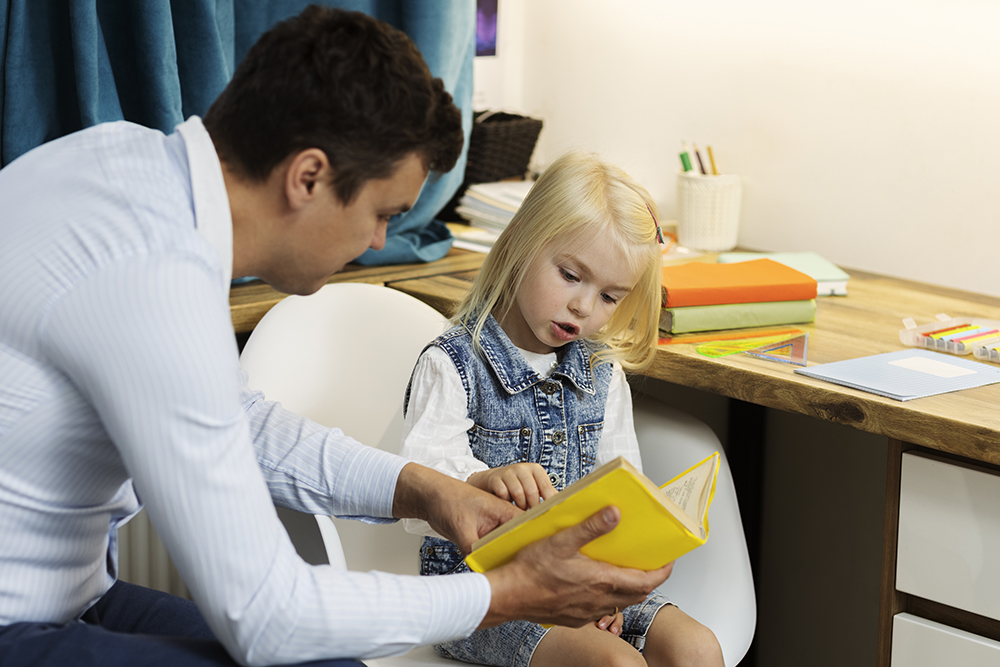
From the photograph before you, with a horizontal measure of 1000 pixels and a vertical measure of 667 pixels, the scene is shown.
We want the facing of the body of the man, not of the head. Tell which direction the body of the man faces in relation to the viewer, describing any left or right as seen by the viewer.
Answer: facing to the right of the viewer

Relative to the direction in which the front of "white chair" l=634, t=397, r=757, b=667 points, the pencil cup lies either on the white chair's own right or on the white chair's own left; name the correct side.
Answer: on the white chair's own right

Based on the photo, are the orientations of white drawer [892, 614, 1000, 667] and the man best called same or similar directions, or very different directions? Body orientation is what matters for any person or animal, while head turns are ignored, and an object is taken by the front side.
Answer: very different directions

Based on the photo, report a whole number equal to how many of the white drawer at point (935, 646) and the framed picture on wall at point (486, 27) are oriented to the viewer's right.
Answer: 0

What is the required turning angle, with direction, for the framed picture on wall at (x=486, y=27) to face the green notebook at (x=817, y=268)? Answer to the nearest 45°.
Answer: approximately 45° to its left

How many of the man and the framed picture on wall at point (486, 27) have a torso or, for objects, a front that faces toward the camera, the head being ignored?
1

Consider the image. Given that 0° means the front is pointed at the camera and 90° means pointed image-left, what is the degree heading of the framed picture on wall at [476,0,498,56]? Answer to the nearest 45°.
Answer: approximately 0°

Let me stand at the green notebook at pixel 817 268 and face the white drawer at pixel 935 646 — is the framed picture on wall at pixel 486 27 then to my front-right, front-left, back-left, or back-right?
back-right

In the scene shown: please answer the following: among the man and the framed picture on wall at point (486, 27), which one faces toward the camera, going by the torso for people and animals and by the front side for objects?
the framed picture on wall

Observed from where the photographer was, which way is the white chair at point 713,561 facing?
facing the viewer and to the left of the viewer

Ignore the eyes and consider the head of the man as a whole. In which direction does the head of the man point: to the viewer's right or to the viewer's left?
to the viewer's right

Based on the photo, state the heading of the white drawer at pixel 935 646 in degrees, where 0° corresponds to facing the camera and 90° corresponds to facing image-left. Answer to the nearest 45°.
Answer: approximately 45°

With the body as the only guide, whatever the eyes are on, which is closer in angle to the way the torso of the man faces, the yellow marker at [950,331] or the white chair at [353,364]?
the yellow marker
